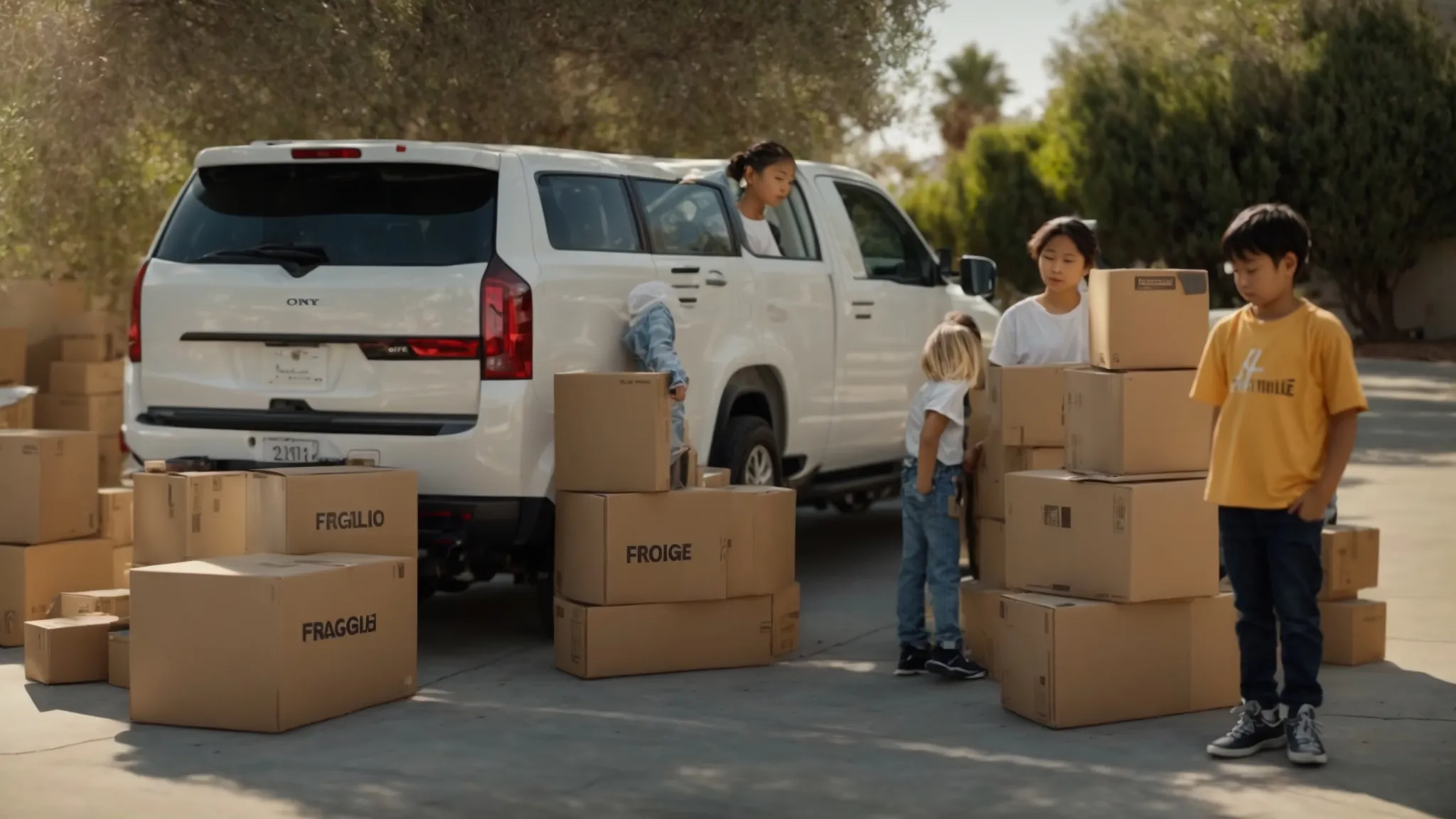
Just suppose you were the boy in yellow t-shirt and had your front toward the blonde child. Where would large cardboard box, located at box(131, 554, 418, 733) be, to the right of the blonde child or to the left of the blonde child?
left

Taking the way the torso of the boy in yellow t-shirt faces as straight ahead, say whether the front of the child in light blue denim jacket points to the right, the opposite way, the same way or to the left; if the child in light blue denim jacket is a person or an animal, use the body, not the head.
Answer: the opposite way

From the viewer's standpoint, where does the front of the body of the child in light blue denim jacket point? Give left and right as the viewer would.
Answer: facing away from the viewer and to the right of the viewer

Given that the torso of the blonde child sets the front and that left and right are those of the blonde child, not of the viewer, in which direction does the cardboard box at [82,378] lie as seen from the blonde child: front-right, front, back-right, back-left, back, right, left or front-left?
back-left

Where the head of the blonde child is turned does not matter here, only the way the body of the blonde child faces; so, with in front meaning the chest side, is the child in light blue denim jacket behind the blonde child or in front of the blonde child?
behind

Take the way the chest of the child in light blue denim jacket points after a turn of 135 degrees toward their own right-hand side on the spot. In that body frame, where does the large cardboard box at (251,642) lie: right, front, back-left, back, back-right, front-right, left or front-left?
front-right

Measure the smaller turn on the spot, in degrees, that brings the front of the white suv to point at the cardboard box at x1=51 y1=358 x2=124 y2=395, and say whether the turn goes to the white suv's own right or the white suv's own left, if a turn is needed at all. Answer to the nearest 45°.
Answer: approximately 90° to the white suv's own left

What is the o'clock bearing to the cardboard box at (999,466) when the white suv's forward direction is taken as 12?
The cardboard box is roughly at 4 o'clock from the white suv.

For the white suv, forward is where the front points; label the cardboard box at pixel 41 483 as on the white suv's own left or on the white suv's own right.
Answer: on the white suv's own left

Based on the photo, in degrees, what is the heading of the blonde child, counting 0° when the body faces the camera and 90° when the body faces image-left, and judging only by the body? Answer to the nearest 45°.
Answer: approximately 270°

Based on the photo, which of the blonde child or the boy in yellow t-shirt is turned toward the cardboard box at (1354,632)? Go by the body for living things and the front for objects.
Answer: the blonde child

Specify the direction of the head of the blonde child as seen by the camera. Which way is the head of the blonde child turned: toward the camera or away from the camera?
away from the camera

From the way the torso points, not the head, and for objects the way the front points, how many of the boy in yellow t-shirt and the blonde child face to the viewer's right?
1

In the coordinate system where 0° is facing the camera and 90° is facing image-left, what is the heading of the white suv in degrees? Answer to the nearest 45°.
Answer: approximately 225°
